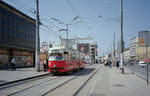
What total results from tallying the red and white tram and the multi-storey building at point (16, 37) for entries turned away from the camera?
0

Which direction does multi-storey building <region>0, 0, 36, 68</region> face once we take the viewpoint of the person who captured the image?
facing the viewer and to the right of the viewer

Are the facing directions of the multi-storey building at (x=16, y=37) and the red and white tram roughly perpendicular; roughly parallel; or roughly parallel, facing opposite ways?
roughly perpendicular

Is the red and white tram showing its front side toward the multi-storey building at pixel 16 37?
no

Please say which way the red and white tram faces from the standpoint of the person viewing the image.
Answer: facing the viewer and to the left of the viewer
